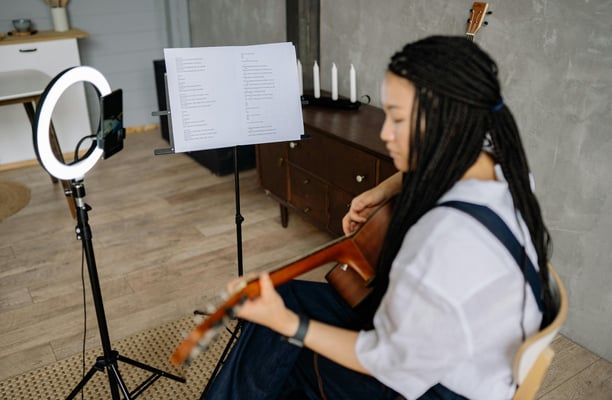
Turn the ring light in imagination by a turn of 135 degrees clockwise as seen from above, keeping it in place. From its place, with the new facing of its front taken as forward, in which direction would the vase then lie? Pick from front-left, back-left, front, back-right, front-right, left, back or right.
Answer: right

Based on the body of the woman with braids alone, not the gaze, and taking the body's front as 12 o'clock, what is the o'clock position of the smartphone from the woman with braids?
The smartphone is roughly at 1 o'clock from the woman with braids.

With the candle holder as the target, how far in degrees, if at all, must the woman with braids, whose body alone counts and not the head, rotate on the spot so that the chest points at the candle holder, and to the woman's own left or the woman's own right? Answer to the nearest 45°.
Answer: approximately 90° to the woman's own right

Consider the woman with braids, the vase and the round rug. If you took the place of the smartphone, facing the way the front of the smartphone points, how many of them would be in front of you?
1

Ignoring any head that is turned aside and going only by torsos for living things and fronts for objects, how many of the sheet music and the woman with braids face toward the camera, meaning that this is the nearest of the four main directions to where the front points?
1

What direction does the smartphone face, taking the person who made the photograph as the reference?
facing the viewer and to the right of the viewer

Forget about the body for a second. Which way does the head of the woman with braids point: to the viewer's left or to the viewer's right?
to the viewer's left

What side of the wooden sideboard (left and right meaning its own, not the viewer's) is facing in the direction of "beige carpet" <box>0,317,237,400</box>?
front

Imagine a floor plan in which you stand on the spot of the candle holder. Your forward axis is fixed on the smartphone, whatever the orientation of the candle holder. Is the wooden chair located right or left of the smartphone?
left

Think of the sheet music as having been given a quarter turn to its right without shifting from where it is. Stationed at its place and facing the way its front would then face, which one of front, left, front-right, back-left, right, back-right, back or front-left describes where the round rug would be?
front-right

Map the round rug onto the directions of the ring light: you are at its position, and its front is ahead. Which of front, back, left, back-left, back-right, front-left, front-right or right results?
back-left

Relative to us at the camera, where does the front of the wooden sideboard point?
facing the viewer and to the left of the viewer

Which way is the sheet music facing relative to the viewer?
toward the camera

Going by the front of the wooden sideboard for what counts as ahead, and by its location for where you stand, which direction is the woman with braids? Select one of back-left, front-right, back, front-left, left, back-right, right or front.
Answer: front-left

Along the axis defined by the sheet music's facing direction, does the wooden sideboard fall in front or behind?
behind

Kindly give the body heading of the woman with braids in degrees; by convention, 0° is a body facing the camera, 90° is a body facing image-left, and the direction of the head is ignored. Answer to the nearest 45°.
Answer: approximately 90°

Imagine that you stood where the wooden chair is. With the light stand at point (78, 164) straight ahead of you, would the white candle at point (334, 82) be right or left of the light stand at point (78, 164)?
right
